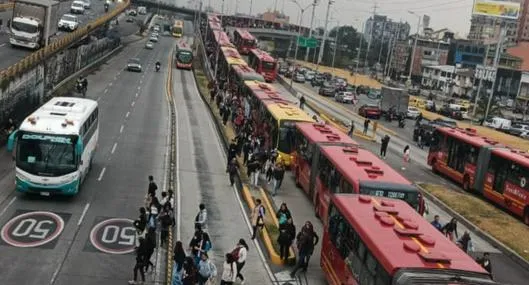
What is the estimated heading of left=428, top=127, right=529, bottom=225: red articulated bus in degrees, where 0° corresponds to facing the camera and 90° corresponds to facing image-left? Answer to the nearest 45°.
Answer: approximately 135°

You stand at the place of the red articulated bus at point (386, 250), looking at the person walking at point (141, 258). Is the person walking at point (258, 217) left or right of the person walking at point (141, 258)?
right

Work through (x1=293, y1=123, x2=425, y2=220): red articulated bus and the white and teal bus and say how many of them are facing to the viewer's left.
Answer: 0

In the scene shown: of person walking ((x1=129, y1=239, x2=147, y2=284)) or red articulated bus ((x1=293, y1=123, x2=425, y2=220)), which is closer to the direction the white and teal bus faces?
the person walking

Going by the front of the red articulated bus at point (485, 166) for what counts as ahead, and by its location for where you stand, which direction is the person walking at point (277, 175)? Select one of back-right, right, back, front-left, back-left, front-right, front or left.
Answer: left

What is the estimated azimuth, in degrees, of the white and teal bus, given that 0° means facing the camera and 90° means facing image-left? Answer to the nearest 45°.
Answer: approximately 0°

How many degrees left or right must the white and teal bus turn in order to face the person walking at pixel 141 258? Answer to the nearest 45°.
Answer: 0° — it already faces them

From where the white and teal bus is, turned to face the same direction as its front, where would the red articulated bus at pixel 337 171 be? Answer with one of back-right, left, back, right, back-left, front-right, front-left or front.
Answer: left

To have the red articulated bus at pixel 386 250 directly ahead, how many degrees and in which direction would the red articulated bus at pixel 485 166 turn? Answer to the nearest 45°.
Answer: approximately 135° to its left
